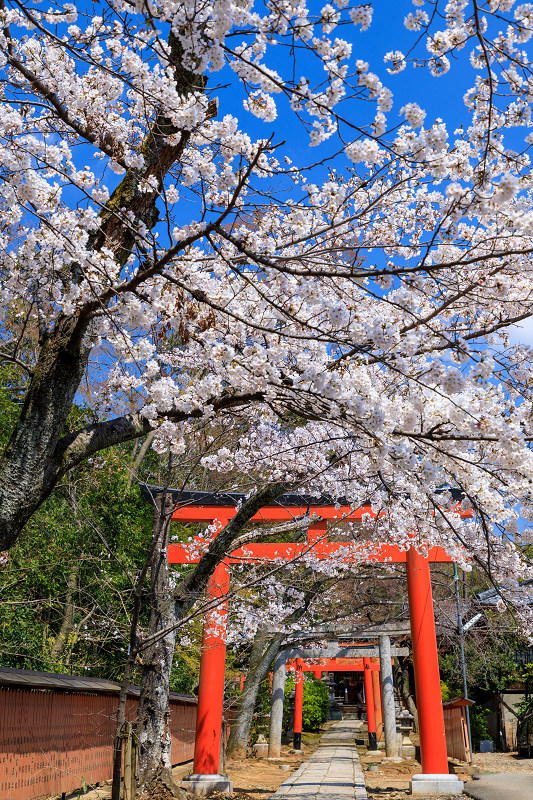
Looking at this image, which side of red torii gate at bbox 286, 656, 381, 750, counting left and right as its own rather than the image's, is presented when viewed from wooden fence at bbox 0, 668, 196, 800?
front

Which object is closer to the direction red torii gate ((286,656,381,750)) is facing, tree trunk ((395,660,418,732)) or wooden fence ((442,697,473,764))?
the wooden fence

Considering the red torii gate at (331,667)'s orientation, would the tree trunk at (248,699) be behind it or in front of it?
in front

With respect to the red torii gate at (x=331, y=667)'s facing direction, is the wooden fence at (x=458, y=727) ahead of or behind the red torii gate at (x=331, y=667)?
ahead

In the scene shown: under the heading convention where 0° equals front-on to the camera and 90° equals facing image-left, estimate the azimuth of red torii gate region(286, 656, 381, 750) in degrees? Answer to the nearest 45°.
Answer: approximately 0°
